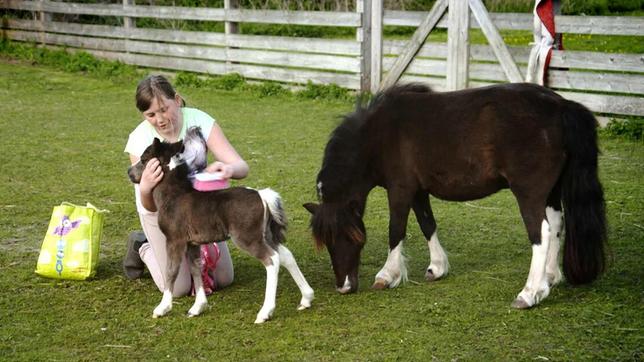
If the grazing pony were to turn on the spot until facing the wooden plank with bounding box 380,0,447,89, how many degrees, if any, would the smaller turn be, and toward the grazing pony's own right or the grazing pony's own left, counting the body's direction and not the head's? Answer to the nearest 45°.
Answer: approximately 90° to the grazing pony's own right

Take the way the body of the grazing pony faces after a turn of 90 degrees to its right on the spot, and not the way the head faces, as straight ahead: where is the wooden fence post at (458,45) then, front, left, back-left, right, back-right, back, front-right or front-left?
front

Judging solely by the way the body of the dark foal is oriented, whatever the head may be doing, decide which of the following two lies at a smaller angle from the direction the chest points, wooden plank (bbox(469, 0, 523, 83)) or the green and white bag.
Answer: the green and white bag

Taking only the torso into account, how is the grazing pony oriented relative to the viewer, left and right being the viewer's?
facing to the left of the viewer

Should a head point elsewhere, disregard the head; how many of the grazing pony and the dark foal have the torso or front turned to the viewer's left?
2

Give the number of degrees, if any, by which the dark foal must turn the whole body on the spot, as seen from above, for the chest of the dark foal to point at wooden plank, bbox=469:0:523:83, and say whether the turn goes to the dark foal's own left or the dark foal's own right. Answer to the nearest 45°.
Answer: approximately 135° to the dark foal's own right

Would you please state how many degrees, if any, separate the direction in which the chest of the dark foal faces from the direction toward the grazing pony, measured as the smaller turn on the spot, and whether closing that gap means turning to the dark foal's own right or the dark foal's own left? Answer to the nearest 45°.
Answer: approximately 180°

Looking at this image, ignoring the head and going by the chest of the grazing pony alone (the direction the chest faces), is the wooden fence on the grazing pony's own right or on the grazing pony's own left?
on the grazing pony's own right

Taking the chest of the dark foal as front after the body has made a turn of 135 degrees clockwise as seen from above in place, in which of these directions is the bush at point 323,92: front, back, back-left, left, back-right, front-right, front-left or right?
front-left

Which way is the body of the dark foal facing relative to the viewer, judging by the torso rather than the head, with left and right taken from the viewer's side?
facing to the left of the viewer

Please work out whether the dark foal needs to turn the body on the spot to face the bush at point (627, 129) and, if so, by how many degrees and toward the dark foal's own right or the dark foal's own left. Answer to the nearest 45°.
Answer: approximately 135° to the dark foal's own right

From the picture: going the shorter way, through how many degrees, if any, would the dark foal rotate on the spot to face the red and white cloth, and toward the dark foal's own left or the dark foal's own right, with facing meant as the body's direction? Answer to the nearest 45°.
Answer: approximately 135° to the dark foal's own right

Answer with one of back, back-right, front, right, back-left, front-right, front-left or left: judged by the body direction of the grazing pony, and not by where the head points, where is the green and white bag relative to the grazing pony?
front

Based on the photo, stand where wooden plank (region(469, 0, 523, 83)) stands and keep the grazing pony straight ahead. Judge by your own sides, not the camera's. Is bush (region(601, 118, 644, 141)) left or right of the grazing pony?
left
